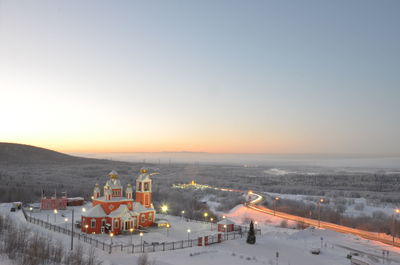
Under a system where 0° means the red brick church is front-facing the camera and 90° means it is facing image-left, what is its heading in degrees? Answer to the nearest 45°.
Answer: approximately 225°

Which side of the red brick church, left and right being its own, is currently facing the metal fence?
front
